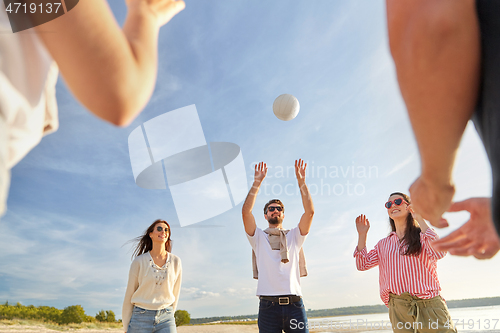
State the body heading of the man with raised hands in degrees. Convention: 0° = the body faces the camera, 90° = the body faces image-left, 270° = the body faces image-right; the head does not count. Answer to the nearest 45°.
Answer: approximately 0°

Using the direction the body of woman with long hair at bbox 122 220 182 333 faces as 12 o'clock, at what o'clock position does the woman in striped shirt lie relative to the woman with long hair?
The woman in striped shirt is roughly at 10 o'clock from the woman with long hair.

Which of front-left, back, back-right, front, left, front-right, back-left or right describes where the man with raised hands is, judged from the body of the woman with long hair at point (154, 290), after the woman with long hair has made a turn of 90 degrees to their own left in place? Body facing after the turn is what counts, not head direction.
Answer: front

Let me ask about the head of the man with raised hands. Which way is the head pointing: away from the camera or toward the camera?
toward the camera

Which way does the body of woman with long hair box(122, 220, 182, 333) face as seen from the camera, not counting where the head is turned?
toward the camera

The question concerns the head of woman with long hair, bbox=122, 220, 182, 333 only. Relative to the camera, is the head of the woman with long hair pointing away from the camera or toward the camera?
toward the camera

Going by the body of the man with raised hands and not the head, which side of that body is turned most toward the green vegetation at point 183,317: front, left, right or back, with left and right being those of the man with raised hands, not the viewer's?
back

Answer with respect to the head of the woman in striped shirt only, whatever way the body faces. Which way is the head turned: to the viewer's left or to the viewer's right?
to the viewer's left

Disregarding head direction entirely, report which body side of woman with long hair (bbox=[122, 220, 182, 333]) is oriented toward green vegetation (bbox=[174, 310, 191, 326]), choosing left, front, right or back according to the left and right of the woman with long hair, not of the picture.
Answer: back
